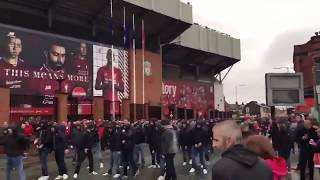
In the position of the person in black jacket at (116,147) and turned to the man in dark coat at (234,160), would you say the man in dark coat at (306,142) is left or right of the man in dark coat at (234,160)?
left

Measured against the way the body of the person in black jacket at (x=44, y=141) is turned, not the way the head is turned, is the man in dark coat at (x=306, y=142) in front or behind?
behind

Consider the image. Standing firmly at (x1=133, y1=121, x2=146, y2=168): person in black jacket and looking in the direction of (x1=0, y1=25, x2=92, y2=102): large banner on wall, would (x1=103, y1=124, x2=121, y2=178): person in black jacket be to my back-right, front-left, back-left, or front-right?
back-left
